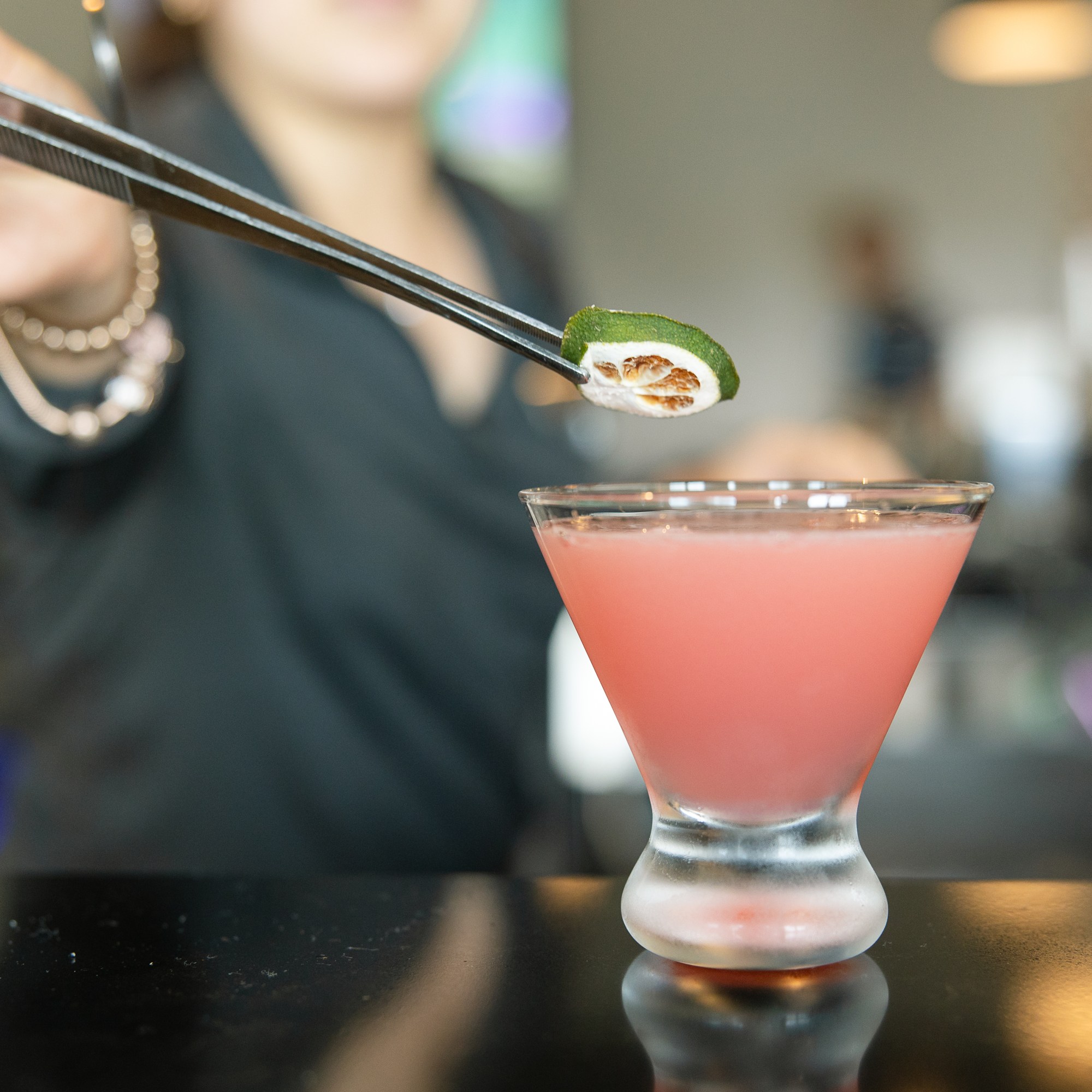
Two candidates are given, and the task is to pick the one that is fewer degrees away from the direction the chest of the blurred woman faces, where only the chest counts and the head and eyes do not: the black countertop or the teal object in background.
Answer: the black countertop

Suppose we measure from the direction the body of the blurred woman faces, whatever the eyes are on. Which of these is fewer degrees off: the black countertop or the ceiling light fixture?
the black countertop

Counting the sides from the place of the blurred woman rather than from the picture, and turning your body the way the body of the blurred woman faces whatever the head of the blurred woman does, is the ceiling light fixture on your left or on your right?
on your left

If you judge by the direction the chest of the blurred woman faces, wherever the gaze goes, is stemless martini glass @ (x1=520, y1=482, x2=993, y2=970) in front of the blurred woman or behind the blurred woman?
in front

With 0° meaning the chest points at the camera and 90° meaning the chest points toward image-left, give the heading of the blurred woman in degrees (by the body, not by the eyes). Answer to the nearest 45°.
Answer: approximately 315°
